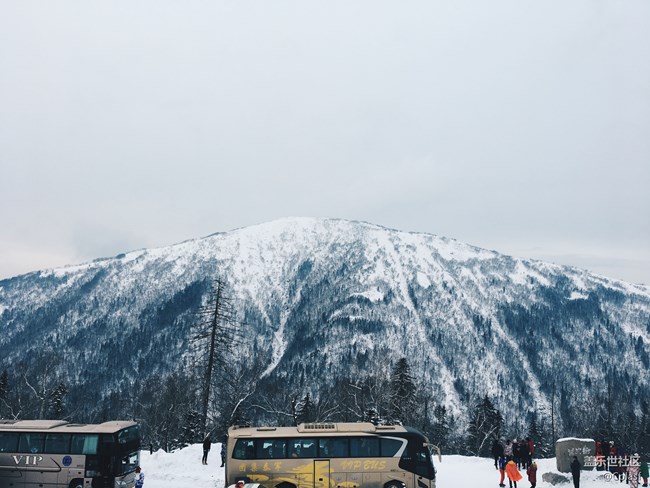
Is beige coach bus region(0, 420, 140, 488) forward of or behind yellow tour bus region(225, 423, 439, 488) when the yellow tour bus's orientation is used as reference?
behind

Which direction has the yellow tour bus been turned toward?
to the viewer's right

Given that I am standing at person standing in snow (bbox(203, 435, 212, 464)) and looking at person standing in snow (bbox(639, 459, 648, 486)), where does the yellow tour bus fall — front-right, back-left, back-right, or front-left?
front-right

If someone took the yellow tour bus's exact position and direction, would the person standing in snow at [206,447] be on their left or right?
on their left

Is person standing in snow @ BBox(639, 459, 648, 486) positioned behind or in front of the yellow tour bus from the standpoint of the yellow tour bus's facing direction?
in front

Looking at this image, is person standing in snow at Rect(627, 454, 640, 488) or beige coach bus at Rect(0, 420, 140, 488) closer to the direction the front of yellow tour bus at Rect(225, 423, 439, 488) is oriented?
the person standing in snow

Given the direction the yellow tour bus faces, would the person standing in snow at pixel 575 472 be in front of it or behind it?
in front

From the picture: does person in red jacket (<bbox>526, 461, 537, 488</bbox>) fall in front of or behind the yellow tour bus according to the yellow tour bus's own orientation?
in front

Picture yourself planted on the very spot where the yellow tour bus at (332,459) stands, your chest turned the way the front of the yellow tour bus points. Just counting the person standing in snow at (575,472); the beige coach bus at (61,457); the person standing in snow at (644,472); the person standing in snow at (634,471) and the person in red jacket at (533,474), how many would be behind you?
1

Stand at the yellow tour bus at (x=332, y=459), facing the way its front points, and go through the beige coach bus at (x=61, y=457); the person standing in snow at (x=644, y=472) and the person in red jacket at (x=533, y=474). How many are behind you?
1

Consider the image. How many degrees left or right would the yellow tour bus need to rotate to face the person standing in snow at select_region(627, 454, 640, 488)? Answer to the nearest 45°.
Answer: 0° — it already faces them

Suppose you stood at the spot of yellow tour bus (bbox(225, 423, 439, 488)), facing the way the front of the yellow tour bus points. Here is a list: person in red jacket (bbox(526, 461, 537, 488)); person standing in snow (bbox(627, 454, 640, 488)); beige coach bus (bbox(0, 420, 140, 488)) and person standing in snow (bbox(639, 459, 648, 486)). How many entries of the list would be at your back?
1
